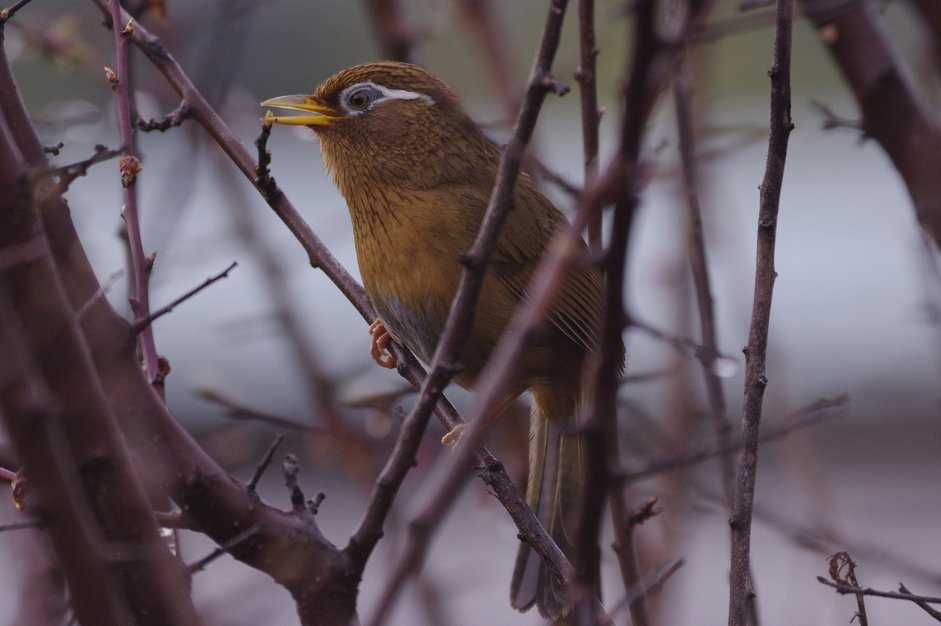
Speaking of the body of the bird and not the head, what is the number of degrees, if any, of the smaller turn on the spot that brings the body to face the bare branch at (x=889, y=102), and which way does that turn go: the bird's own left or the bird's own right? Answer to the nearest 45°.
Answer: approximately 135° to the bird's own left

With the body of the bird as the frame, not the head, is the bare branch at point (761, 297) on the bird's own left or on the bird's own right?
on the bird's own left

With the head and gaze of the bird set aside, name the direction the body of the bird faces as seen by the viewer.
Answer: to the viewer's left

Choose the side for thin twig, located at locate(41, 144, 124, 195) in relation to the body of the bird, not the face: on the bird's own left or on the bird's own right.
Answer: on the bird's own right

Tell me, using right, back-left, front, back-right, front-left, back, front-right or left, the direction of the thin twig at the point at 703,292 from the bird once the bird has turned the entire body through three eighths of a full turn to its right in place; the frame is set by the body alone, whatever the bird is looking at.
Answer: right

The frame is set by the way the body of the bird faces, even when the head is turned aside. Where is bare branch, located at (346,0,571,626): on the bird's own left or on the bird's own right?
on the bird's own left

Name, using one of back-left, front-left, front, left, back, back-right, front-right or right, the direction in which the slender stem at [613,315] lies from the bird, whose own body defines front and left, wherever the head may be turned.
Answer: left
